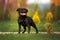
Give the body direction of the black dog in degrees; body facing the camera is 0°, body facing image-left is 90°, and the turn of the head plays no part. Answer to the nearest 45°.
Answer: approximately 45°
